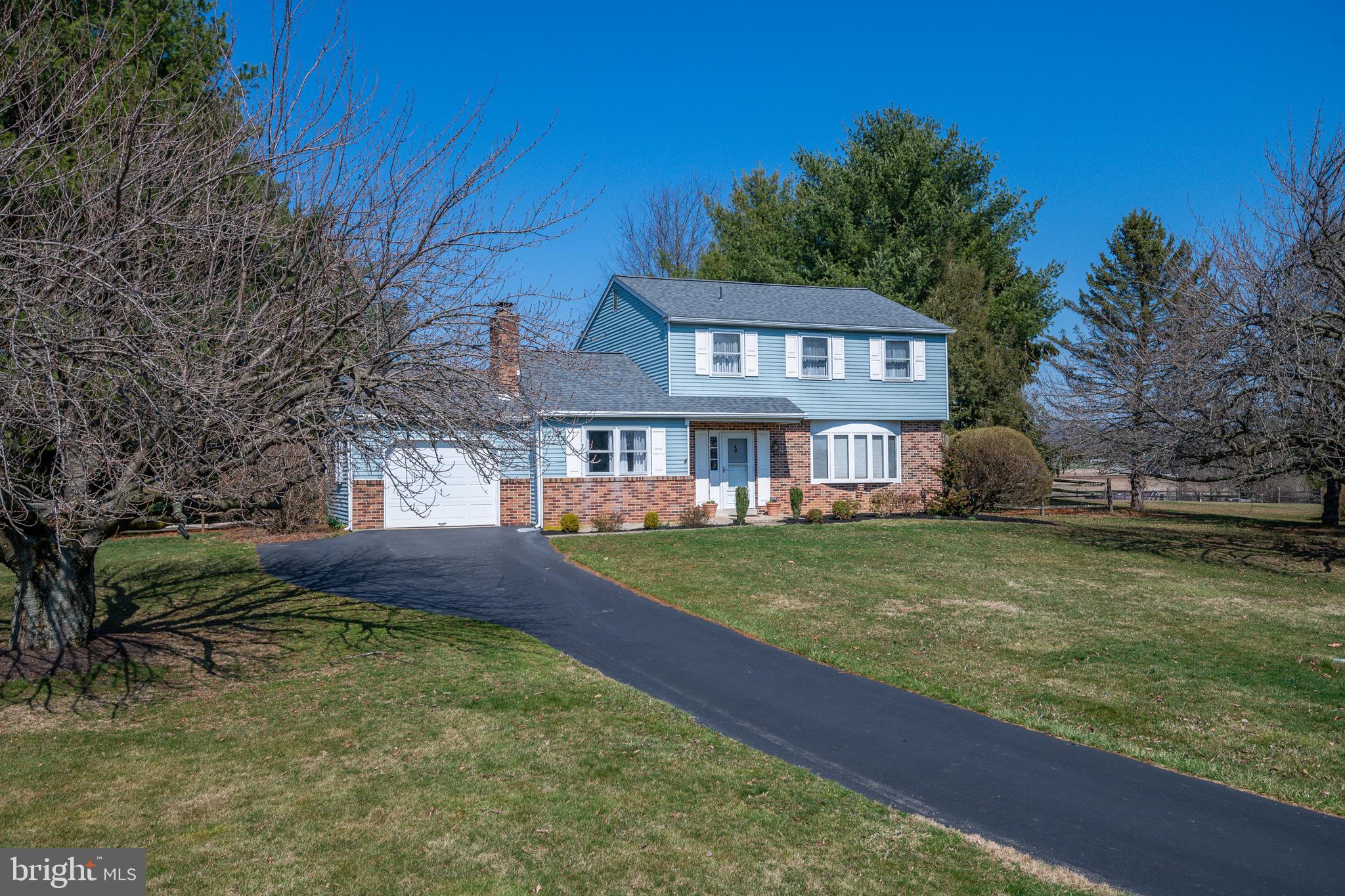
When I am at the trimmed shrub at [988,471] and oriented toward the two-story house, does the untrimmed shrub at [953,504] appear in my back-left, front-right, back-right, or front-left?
front-left

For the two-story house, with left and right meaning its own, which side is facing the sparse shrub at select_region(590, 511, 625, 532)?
front

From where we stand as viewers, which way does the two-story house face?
facing the viewer and to the right of the viewer

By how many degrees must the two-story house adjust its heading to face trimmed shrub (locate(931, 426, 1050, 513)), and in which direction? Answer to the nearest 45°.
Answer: approximately 45° to its left

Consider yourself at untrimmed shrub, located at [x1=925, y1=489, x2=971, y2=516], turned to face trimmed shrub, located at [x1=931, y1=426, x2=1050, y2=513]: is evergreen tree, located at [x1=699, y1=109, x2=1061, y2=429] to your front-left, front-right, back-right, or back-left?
front-left
